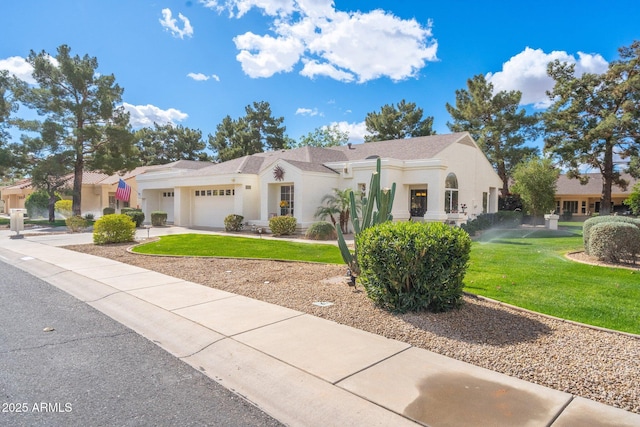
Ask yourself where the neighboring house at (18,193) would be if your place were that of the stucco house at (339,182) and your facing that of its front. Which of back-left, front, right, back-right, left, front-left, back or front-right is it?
right

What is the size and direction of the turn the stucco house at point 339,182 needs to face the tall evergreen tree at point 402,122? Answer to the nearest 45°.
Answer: approximately 135° to its right

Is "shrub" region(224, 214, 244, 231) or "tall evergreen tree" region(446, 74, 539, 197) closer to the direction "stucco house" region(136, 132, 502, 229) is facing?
the shrub

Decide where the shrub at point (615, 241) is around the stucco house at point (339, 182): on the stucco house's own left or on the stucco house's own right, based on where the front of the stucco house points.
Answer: on the stucco house's own left

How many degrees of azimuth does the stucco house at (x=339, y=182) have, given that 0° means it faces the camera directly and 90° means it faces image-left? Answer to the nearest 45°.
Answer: approximately 45°

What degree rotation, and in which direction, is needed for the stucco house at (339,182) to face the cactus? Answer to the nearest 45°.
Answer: approximately 45° to its left

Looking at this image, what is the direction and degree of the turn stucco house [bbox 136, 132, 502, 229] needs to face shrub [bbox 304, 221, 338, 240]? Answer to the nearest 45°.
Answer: approximately 45° to its left

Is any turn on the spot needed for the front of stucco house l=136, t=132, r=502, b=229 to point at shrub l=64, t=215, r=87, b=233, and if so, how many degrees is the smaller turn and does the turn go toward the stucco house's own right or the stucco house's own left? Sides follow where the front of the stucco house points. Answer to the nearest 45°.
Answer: approximately 45° to the stucco house's own right

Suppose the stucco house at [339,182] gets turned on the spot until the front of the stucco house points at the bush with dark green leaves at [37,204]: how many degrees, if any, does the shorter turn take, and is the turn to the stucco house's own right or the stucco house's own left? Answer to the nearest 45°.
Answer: approximately 90° to the stucco house's own right

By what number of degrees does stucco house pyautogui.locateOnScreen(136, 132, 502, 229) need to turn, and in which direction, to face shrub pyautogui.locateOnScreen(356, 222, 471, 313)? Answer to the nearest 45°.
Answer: approximately 45° to its left

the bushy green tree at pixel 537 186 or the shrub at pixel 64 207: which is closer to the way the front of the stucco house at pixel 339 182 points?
the shrub

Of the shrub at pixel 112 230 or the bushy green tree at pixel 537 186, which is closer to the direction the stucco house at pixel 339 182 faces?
the shrub

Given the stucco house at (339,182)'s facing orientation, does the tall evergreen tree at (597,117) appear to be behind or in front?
behind

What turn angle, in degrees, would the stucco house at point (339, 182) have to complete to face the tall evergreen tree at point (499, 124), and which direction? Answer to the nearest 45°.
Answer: approximately 180°
